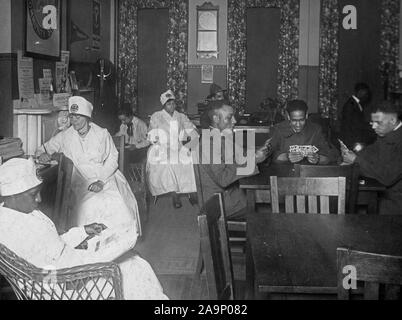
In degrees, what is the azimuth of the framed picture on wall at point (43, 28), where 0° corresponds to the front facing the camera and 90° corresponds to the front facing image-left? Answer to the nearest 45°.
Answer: approximately 315°

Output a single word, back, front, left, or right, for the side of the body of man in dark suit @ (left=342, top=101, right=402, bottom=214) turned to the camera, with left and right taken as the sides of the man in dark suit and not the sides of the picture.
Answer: left

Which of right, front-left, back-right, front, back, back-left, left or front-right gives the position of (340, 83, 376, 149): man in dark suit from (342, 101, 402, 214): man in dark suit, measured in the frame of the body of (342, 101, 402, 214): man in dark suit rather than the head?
right

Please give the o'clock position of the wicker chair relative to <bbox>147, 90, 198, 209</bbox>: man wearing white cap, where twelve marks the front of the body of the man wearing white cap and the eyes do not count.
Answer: The wicker chair is roughly at 12 o'clock from the man wearing white cap.

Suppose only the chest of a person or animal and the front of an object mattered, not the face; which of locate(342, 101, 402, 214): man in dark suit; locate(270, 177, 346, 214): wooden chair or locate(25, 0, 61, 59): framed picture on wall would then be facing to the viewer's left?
the man in dark suit

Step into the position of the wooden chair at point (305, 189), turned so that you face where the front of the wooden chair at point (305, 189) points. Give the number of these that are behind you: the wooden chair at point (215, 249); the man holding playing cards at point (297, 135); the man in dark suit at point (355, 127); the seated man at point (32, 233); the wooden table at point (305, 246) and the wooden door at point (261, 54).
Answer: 3

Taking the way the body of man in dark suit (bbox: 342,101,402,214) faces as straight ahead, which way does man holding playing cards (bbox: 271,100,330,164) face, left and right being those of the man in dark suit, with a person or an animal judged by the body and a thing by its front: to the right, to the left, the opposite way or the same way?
to the left

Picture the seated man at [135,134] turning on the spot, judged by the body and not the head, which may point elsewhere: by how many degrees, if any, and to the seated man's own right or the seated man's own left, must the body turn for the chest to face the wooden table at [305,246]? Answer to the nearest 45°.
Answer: approximately 45° to the seated man's own left
